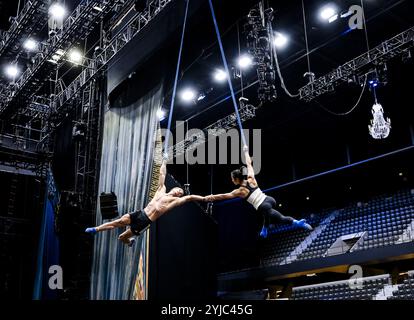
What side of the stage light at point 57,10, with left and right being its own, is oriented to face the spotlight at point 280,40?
left

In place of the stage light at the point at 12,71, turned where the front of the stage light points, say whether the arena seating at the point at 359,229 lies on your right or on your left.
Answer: on your left

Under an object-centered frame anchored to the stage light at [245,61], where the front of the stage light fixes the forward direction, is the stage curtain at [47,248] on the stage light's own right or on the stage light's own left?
on the stage light's own right

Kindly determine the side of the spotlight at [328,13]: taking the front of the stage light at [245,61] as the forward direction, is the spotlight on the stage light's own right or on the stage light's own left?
on the stage light's own left

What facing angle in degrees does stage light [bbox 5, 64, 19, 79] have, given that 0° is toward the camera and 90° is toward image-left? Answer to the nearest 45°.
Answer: approximately 0°

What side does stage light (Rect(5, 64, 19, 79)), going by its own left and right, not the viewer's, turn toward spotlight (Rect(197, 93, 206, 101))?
left

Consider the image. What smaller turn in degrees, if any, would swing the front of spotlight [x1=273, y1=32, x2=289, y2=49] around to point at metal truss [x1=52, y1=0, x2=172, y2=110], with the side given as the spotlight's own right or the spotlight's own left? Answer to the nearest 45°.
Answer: approximately 45° to the spotlight's own right

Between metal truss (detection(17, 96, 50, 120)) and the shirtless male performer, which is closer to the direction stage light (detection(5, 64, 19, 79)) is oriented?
the shirtless male performer
